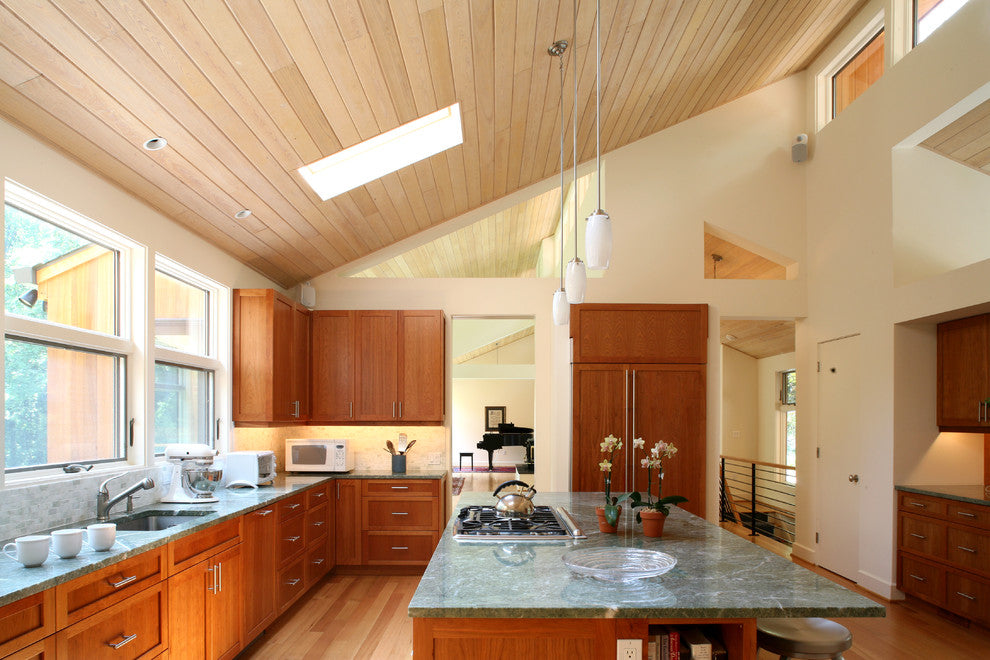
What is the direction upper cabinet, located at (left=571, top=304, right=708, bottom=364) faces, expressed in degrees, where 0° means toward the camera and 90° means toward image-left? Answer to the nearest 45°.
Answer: approximately 0°

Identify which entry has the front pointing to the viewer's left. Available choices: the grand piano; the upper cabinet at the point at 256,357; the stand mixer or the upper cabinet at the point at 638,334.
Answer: the grand piano

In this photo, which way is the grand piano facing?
to the viewer's left

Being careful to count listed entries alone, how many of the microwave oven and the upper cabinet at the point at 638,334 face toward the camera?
2

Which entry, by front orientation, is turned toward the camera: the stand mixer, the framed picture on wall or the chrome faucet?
the framed picture on wall

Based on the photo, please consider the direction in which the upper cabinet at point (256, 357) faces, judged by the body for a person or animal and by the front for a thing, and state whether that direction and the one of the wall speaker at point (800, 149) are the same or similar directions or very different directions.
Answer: very different directions

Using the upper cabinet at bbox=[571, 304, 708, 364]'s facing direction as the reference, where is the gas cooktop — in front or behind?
in front

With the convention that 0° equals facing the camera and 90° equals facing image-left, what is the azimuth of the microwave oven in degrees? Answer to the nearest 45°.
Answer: approximately 0°

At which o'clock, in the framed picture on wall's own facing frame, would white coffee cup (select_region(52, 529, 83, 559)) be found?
The white coffee cup is roughly at 12 o'clock from the framed picture on wall.

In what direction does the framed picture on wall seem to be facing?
toward the camera

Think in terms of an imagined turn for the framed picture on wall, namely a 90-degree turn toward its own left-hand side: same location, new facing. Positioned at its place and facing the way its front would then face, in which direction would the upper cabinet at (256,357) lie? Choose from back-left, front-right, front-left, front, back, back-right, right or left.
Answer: right
